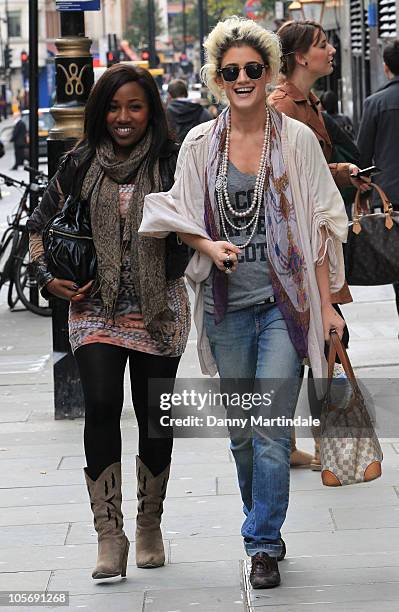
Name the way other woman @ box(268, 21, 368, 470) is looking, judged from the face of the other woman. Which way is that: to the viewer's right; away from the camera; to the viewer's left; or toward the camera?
to the viewer's right

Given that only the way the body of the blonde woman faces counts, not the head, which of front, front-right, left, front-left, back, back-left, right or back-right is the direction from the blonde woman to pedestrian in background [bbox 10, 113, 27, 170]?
back

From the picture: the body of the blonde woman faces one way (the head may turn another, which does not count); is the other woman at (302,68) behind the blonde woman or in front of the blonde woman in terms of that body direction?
behind
